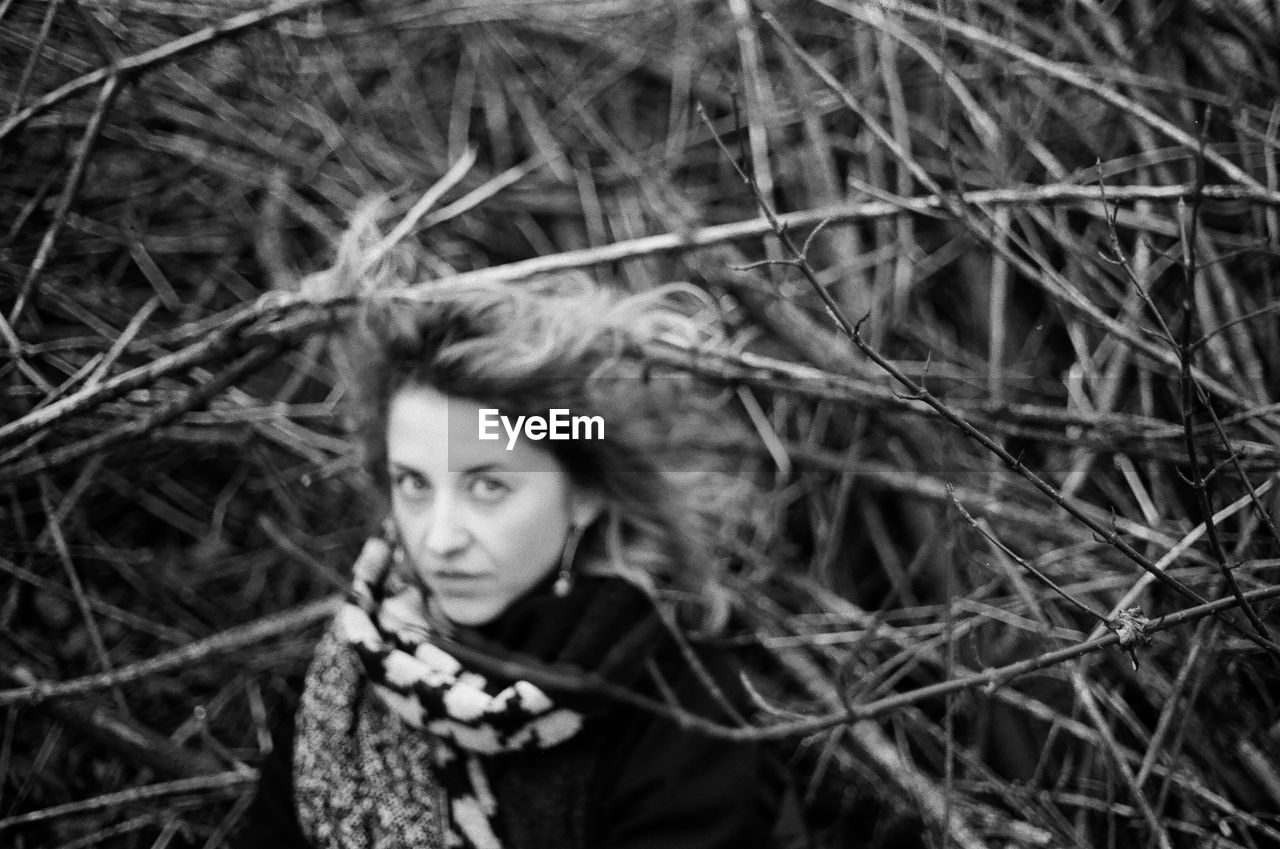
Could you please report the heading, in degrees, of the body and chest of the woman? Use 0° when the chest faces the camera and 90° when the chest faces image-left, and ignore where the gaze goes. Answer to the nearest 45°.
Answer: approximately 45°

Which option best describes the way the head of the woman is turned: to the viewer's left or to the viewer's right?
to the viewer's left
